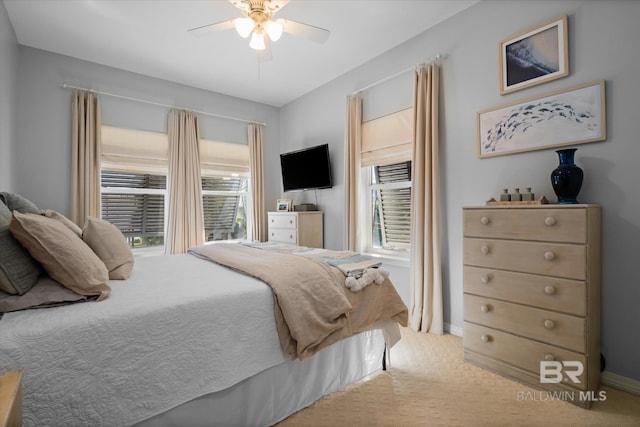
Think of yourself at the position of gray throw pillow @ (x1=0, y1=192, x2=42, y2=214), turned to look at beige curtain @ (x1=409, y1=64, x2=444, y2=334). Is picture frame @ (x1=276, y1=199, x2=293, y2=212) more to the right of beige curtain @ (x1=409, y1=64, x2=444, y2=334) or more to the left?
left

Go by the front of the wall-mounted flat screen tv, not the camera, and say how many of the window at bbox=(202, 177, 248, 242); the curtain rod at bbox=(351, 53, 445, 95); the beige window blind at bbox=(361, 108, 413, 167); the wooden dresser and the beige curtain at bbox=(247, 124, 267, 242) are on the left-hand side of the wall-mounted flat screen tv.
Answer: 3

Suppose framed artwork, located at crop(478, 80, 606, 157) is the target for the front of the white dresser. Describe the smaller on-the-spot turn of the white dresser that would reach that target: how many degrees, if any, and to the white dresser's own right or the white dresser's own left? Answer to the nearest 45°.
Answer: approximately 90° to the white dresser's own left

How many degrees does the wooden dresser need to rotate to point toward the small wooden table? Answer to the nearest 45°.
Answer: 0° — it already faces it

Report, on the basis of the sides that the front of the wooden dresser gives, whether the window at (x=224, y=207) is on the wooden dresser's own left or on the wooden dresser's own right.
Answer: on the wooden dresser's own right

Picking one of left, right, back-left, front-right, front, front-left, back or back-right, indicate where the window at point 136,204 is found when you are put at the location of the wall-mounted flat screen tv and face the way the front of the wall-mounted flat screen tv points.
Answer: front-right

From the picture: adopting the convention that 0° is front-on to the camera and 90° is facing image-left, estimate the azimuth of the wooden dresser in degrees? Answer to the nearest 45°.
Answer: approximately 45°

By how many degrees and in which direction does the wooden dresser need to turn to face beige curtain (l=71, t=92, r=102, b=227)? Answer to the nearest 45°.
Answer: approximately 45° to its right
